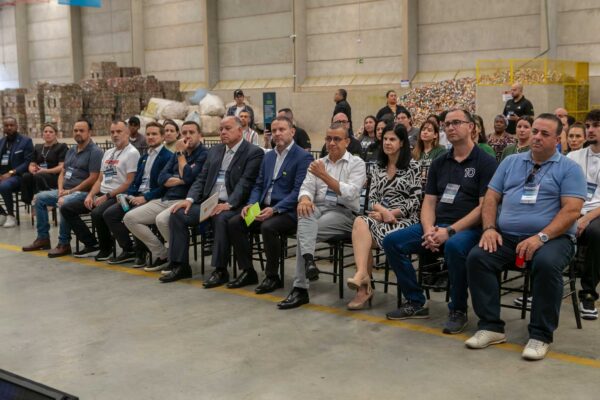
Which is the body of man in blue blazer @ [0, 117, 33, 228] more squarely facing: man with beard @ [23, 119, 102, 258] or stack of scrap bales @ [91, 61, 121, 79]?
the man with beard

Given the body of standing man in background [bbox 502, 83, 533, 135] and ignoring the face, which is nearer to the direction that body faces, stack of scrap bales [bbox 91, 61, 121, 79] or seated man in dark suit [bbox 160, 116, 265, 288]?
the seated man in dark suit

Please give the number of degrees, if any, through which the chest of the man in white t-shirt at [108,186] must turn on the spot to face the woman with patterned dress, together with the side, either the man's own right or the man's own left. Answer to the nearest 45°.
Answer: approximately 90° to the man's own left

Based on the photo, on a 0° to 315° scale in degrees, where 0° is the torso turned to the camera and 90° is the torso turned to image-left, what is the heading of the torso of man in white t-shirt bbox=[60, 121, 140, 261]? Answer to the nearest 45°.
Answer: approximately 45°

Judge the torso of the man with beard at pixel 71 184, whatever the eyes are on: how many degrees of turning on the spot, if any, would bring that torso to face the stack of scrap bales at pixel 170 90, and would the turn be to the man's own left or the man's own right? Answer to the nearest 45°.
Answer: approximately 135° to the man's own right

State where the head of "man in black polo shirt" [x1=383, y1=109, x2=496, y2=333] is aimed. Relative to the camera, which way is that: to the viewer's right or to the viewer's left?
to the viewer's left

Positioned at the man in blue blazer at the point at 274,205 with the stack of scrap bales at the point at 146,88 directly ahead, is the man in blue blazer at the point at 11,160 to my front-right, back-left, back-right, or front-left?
front-left

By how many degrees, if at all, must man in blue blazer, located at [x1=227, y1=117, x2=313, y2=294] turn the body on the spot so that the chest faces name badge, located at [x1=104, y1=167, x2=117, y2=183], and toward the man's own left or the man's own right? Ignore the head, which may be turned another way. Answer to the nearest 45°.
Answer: approximately 90° to the man's own right

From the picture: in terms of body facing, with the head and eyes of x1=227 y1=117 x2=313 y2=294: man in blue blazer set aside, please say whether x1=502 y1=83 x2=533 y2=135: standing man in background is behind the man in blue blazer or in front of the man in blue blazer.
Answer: behind

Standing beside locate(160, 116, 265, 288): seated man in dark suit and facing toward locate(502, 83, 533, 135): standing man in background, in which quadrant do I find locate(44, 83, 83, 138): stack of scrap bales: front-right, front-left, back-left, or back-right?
front-left

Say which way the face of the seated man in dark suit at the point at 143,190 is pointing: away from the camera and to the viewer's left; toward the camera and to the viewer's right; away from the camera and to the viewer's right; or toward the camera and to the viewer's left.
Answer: toward the camera and to the viewer's left

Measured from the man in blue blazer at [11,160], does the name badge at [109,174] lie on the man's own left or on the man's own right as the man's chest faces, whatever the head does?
on the man's own left

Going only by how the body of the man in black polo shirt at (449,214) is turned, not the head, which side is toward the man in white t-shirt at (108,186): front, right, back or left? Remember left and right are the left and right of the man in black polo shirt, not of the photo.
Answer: right

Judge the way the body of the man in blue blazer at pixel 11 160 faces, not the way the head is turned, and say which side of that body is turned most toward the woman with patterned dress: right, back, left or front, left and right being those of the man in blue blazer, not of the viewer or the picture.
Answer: left

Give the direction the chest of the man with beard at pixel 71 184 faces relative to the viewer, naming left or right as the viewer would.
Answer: facing the viewer and to the left of the viewer

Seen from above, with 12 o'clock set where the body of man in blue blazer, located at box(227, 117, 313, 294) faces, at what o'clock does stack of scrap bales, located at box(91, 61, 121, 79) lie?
The stack of scrap bales is roughly at 4 o'clock from the man in blue blazer.

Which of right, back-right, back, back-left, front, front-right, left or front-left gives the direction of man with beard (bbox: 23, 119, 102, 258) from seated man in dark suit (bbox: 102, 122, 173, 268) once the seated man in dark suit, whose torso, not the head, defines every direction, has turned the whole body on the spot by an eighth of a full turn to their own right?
front-right

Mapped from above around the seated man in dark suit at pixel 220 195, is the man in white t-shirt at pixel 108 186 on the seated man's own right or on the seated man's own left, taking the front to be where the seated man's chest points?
on the seated man's own right
